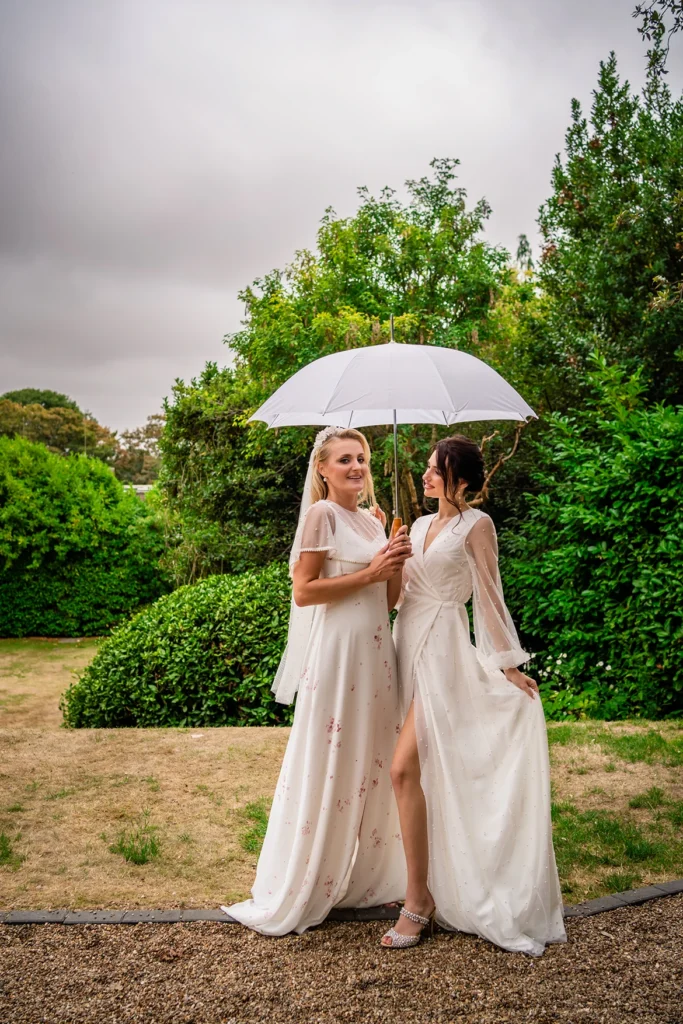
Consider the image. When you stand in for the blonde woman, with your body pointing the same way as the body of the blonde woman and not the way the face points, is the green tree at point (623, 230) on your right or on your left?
on your left

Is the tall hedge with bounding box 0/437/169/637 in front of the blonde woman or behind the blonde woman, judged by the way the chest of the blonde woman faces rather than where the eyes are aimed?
behind

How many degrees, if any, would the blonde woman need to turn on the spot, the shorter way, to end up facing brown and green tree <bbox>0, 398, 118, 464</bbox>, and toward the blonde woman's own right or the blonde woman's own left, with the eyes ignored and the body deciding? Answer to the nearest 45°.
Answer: approximately 135° to the blonde woman's own left

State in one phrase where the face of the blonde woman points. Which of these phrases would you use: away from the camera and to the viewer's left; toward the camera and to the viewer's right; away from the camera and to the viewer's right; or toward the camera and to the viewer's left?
toward the camera and to the viewer's right

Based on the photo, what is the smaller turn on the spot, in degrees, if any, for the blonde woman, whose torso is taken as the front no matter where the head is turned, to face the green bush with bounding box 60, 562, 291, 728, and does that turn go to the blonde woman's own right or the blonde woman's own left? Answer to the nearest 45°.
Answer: approximately 135° to the blonde woman's own left

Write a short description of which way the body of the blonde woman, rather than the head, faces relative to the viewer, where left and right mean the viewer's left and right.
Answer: facing the viewer and to the right of the viewer

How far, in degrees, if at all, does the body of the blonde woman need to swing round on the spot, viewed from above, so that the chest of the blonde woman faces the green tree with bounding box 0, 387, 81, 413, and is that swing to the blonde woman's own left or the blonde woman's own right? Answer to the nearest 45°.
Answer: approximately 135° to the blonde woman's own left

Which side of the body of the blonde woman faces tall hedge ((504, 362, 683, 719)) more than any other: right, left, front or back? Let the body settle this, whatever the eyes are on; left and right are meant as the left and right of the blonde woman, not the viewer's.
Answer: left

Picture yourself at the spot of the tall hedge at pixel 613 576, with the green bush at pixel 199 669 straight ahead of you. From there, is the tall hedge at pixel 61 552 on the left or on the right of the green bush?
right
